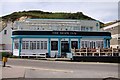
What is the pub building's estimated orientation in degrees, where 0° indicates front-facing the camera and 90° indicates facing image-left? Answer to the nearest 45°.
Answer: approximately 0°
